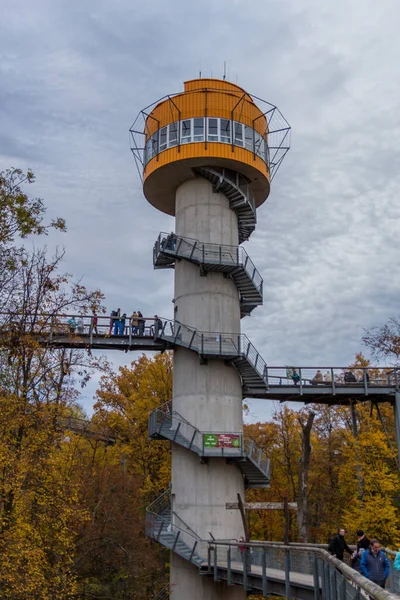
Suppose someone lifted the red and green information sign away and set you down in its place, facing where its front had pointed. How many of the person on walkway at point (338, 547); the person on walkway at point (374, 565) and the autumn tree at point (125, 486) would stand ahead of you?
2

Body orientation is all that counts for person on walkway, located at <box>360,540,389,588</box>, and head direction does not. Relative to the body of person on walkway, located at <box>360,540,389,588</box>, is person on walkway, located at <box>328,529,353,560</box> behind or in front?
behind

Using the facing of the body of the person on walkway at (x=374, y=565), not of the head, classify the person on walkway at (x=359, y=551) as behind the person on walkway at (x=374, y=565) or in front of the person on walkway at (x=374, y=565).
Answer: behind

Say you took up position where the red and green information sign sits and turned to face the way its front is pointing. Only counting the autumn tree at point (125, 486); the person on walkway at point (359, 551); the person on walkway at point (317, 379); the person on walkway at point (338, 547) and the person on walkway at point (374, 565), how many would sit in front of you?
3

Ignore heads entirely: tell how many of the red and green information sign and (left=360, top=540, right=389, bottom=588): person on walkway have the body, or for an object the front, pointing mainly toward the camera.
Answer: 2

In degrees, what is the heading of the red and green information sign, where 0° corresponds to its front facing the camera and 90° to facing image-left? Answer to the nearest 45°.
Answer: approximately 0°

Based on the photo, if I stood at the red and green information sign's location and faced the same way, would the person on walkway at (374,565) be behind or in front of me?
in front

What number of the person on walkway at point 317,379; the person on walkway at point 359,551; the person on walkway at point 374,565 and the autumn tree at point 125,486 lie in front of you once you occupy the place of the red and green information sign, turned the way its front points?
2

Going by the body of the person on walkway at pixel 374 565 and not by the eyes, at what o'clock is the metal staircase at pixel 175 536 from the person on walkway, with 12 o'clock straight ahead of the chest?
The metal staircase is roughly at 5 o'clock from the person on walkway.

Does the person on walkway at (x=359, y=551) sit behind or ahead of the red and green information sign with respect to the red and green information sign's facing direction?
ahead

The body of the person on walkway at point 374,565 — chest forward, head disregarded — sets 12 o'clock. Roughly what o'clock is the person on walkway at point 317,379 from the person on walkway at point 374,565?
the person on walkway at point 317,379 is roughly at 6 o'clock from the person on walkway at point 374,565.
